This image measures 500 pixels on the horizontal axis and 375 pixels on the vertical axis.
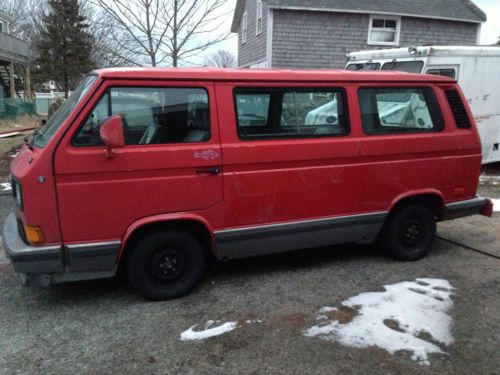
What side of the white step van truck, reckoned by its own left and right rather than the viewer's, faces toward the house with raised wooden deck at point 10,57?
right

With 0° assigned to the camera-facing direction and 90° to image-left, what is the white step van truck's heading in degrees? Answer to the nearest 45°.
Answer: approximately 45°

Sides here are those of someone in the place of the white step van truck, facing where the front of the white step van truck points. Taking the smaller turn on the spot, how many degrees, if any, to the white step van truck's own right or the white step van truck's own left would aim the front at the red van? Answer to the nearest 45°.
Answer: approximately 45° to the white step van truck's own left

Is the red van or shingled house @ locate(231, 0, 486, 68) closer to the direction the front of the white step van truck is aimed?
the red van

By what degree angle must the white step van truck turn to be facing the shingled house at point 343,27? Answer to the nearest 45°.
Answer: approximately 90° to its right
